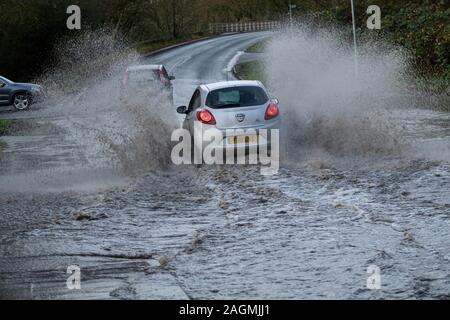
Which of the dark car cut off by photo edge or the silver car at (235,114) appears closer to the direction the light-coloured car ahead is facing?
the dark car cut off by photo edge

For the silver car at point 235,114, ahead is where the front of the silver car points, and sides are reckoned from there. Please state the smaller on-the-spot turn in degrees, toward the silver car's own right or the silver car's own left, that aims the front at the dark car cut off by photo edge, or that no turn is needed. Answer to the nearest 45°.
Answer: approximately 45° to the silver car's own left

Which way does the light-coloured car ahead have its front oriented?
away from the camera

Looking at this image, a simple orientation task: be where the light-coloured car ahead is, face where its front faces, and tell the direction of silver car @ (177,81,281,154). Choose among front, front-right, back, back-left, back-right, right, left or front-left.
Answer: back

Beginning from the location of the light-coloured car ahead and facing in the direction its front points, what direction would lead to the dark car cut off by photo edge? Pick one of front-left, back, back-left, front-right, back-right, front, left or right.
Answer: front-left

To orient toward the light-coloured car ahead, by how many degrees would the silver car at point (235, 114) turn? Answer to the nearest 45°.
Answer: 0° — it already faces it

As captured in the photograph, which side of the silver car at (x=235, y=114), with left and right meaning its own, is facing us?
back

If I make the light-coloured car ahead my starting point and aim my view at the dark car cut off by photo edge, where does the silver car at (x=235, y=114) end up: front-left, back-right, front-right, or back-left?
back-left
